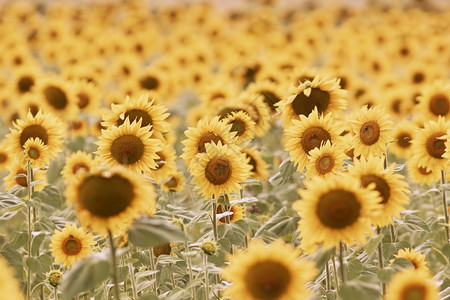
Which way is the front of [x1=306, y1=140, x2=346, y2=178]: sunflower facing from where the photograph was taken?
facing the viewer

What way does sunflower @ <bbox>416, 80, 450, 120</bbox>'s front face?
toward the camera

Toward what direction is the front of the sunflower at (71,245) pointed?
toward the camera

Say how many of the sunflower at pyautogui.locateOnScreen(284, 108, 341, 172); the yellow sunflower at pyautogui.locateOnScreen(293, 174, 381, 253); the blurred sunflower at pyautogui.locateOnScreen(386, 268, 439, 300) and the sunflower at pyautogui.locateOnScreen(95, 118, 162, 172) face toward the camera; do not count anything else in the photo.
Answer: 4

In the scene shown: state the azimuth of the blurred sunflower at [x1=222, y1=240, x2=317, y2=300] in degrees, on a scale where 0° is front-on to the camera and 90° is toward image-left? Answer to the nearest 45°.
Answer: approximately 0°

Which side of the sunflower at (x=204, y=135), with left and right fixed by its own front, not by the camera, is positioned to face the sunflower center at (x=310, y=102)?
left

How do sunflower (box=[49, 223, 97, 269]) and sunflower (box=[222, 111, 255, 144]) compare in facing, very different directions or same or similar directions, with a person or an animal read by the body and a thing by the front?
same or similar directions

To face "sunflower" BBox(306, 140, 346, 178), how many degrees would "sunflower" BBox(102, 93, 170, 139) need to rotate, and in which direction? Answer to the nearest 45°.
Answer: approximately 45° to its left
